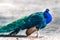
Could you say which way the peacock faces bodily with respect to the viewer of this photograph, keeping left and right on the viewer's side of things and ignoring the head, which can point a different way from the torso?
facing to the right of the viewer
